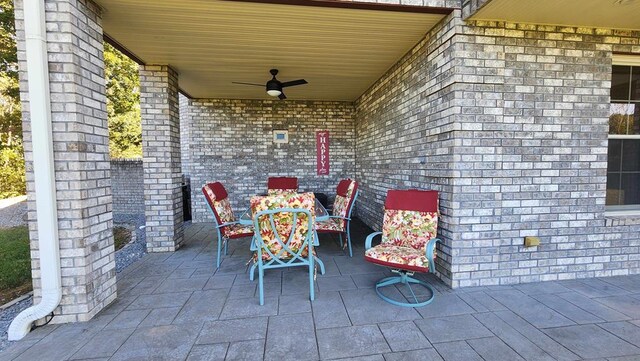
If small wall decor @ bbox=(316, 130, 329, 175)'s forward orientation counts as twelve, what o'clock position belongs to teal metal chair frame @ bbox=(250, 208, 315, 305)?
The teal metal chair frame is roughly at 12 o'clock from the small wall decor.

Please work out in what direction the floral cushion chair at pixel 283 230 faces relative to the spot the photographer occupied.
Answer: facing away from the viewer

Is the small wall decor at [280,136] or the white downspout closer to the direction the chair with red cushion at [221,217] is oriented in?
the small wall decor

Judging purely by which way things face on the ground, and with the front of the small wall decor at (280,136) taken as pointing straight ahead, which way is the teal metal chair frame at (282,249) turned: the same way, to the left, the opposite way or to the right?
the opposite way

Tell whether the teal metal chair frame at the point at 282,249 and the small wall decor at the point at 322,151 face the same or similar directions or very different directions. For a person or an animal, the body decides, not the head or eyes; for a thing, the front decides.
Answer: very different directions

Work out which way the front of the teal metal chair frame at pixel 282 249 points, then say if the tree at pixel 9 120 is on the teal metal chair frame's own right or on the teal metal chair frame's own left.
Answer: on the teal metal chair frame's own left

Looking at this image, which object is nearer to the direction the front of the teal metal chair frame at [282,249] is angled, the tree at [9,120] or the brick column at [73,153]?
the tree

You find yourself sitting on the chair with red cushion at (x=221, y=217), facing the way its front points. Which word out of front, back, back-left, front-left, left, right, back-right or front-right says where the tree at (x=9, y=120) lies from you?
back-left

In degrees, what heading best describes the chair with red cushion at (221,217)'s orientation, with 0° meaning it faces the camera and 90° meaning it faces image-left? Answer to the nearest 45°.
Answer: approximately 270°

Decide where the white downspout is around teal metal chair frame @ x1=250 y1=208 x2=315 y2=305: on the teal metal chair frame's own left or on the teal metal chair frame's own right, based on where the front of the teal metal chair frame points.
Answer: on the teal metal chair frame's own left

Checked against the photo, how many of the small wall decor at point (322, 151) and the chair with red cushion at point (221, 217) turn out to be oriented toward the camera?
1

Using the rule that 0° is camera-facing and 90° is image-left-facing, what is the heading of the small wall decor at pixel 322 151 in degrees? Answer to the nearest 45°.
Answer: approximately 0°

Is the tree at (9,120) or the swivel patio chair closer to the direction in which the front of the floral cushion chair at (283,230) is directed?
the tree
